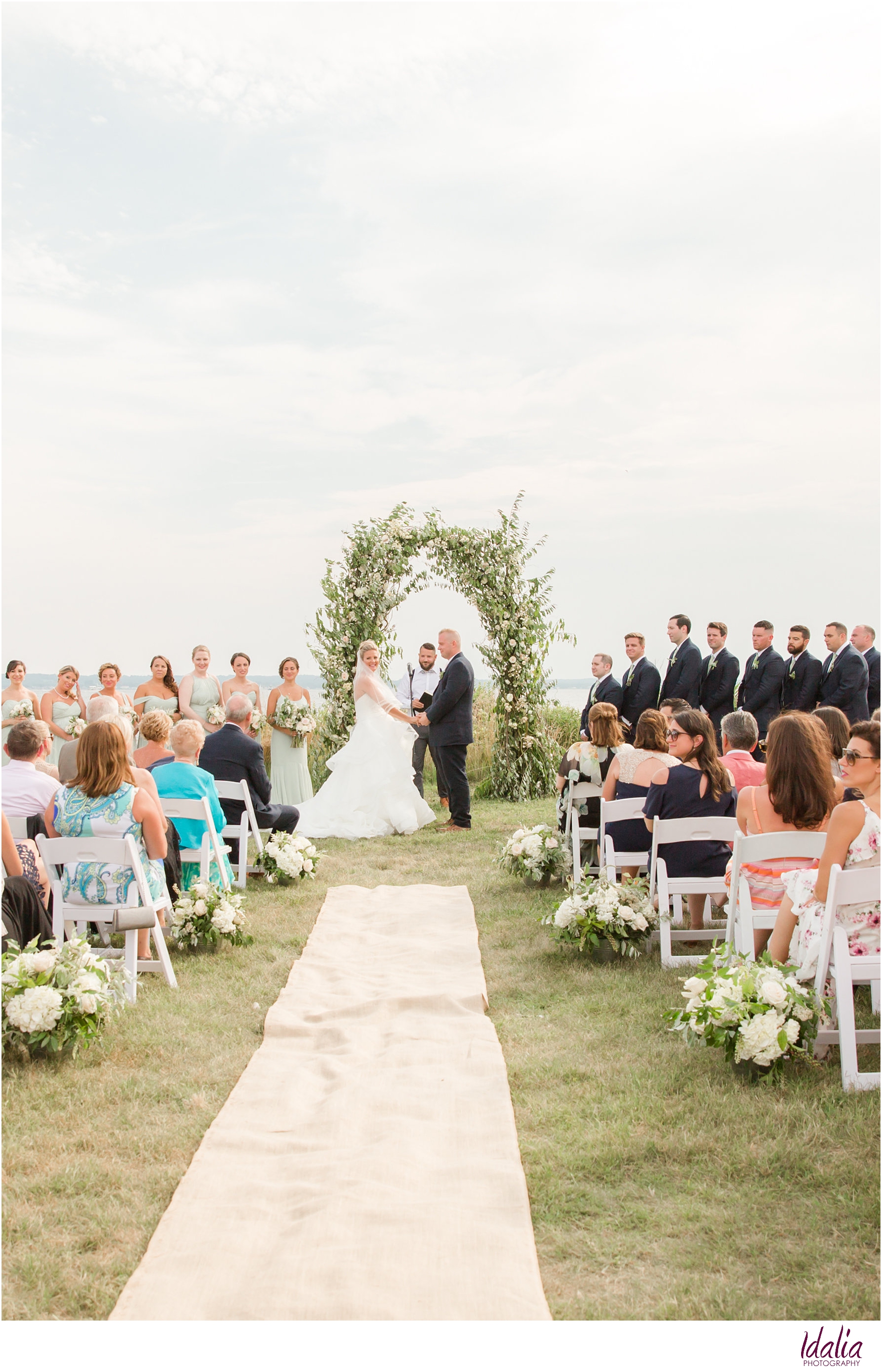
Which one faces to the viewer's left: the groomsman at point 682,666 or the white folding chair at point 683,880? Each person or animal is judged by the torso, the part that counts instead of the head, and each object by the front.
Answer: the groomsman

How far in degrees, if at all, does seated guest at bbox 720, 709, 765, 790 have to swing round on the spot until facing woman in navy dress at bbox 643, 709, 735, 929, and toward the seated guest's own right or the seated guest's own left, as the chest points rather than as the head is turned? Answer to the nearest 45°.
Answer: approximately 135° to the seated guest's own left

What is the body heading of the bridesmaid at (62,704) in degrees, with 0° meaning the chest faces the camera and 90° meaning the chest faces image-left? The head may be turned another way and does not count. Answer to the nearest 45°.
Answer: approximately 315°

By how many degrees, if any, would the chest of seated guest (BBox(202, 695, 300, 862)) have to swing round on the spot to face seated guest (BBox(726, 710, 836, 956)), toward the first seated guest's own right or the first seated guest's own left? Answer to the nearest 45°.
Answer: approximately 90° to the first seated guest's own right

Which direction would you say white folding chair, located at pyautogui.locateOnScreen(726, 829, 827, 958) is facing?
away from the camera

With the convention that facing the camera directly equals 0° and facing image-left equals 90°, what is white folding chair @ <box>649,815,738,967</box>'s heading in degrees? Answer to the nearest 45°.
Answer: approximately 180°

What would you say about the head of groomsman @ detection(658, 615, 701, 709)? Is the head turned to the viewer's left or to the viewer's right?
to the viewer's left

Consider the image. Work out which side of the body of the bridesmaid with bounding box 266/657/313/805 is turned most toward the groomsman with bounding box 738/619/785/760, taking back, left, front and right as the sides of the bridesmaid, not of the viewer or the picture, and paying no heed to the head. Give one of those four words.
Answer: left

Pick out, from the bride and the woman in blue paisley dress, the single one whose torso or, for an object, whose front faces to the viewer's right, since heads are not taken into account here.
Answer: the bride

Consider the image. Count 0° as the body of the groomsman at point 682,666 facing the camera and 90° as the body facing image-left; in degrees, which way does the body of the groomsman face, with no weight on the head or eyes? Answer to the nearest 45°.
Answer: approximately 90°

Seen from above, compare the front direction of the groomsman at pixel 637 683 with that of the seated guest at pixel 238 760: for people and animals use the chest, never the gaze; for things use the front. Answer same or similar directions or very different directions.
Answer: very different directions

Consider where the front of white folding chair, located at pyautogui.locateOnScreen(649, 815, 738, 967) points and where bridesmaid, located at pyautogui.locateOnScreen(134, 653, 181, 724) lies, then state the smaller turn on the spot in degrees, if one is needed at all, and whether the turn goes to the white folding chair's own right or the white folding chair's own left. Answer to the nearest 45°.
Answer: approximately 45° to the white folding chair's own left

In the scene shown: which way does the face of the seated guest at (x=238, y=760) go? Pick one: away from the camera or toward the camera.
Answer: away from the camera

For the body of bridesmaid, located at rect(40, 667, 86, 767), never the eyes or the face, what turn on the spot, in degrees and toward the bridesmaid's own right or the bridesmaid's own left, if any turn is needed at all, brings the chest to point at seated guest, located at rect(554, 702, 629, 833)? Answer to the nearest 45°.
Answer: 0° — they already face them

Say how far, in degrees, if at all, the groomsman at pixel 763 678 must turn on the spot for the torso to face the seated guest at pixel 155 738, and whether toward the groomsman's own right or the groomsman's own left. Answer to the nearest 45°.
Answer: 0° — they already face them

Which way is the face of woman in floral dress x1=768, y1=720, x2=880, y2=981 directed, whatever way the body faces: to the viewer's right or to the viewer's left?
to the viewer's left

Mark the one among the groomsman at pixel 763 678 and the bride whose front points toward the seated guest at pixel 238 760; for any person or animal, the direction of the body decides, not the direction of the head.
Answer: the groomsman

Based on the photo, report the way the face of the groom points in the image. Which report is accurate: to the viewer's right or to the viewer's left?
to the viewer's left
